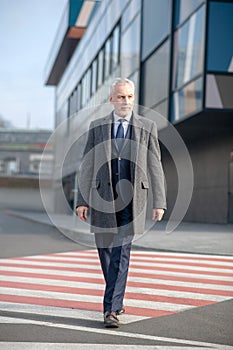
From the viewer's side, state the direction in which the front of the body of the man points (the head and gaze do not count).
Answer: toward the camera

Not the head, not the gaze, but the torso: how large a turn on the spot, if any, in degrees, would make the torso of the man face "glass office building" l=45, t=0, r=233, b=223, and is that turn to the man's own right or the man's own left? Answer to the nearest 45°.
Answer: approximately 180°
